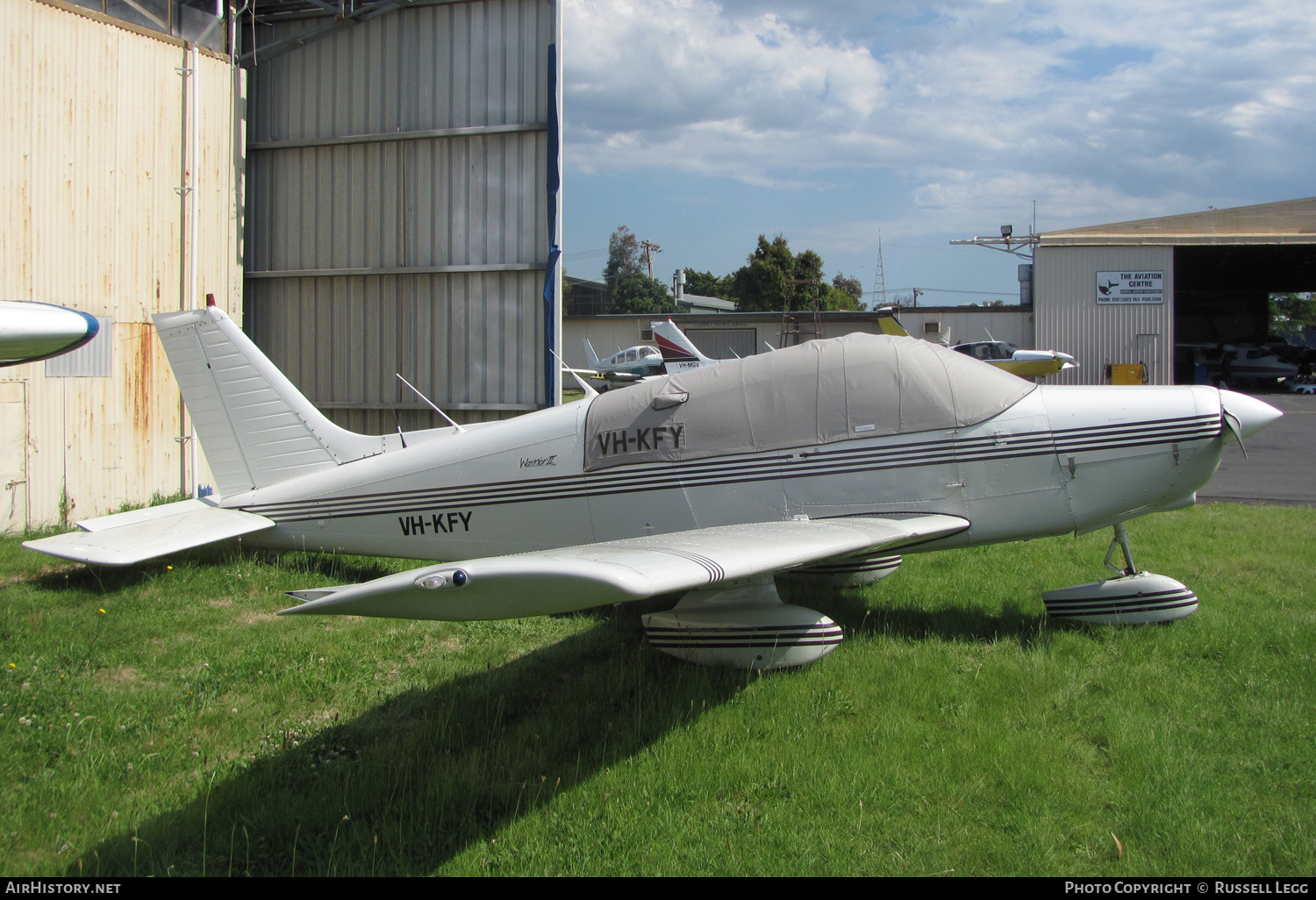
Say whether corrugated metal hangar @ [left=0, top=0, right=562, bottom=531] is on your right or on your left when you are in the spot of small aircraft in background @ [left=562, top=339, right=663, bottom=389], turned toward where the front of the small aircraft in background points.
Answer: on your right

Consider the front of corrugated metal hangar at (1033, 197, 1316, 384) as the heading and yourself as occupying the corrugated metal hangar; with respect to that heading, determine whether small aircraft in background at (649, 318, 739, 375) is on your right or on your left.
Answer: on your right

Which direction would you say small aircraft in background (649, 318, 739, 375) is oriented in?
to the viewer's right

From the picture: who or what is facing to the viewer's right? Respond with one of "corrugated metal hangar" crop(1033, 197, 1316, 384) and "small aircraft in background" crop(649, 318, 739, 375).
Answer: the small aircraft in background

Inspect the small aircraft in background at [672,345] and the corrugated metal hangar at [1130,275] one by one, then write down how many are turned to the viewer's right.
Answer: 1

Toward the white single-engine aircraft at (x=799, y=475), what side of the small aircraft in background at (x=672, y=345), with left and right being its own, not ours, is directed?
right

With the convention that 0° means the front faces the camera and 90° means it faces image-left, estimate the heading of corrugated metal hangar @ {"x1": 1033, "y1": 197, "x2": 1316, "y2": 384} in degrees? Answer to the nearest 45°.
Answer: approximately 0°

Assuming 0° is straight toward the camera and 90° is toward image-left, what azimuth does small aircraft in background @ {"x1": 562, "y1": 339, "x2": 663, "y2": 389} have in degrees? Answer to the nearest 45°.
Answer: approximately 315°
